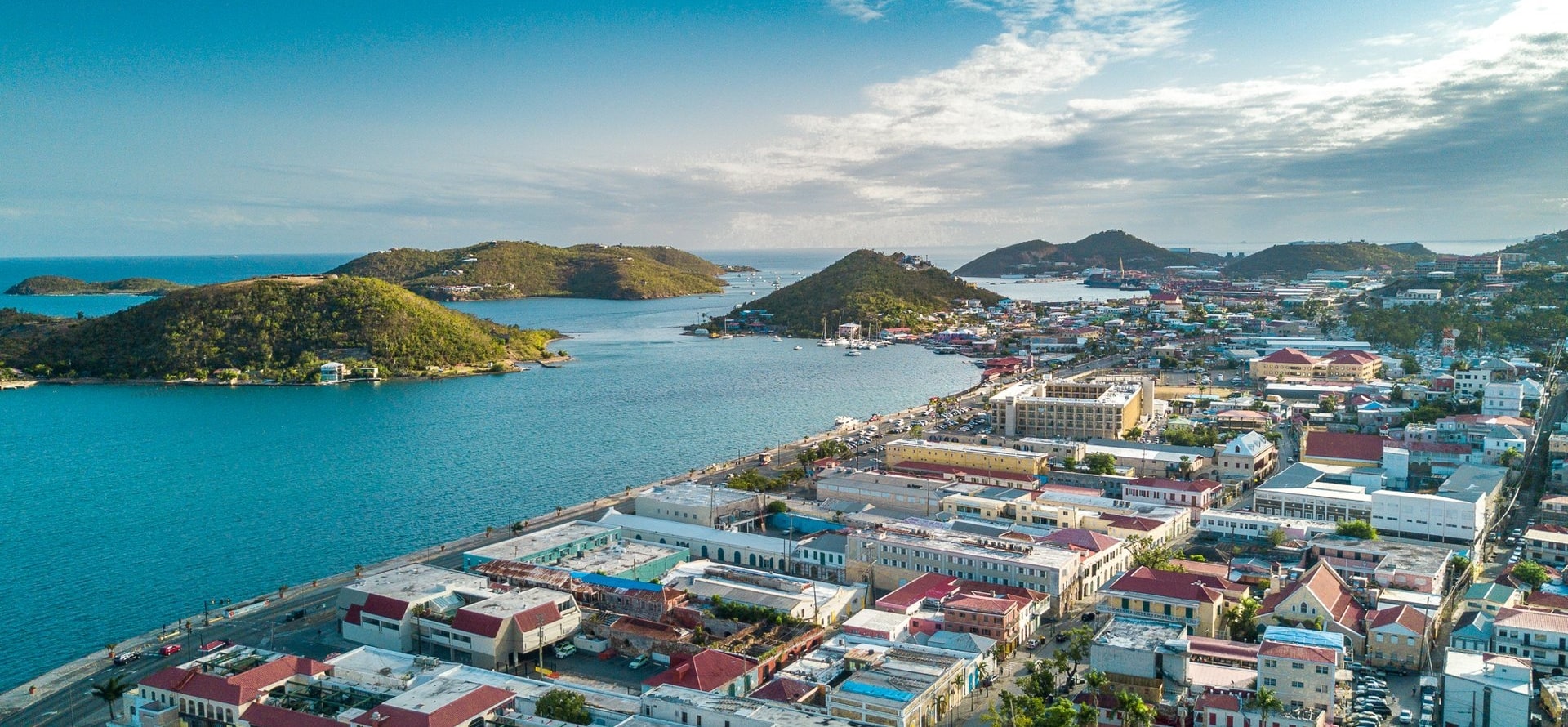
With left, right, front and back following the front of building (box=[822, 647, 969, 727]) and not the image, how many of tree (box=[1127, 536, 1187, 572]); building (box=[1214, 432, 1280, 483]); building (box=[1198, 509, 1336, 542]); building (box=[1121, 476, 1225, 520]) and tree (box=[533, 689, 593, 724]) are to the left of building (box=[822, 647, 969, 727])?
4

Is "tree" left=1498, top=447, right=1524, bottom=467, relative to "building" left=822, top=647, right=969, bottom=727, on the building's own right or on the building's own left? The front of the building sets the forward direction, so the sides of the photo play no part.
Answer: on the building's own left

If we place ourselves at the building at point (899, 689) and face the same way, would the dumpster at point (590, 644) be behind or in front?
behind

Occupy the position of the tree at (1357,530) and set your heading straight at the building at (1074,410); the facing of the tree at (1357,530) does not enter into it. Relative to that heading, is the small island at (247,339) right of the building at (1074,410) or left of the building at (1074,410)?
left

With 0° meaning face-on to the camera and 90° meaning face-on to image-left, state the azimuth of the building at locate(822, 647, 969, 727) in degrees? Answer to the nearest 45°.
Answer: approximately 315°

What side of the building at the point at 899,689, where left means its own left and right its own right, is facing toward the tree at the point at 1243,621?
left

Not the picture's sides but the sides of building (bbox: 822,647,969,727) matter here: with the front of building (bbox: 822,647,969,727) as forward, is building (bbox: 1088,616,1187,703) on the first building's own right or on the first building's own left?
on the first building's own left
